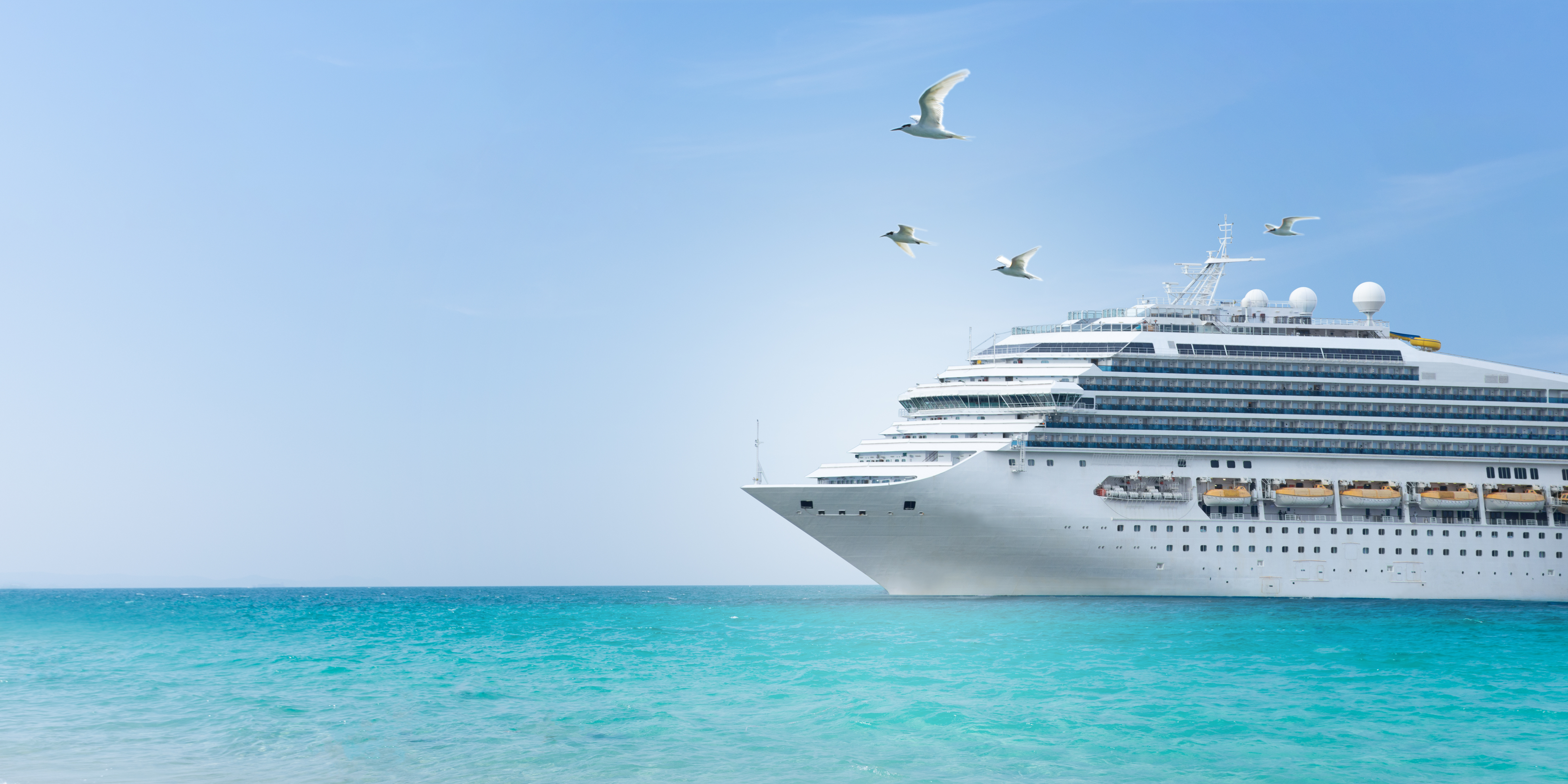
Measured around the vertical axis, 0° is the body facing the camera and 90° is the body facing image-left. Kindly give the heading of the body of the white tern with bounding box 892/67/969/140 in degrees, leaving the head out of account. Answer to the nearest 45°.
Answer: approximately 90°
